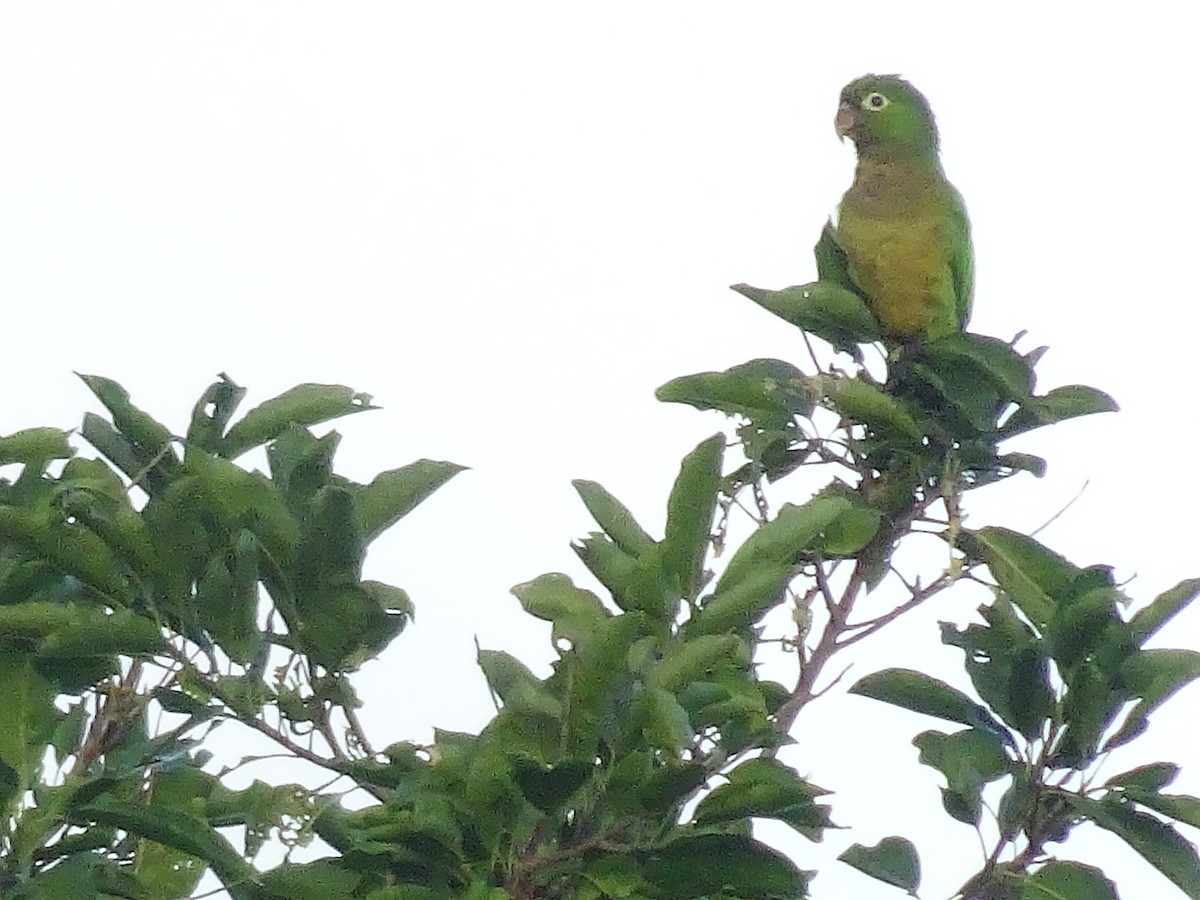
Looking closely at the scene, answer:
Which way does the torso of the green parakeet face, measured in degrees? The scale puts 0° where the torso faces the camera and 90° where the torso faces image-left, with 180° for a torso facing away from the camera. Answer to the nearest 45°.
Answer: approximately 45°
